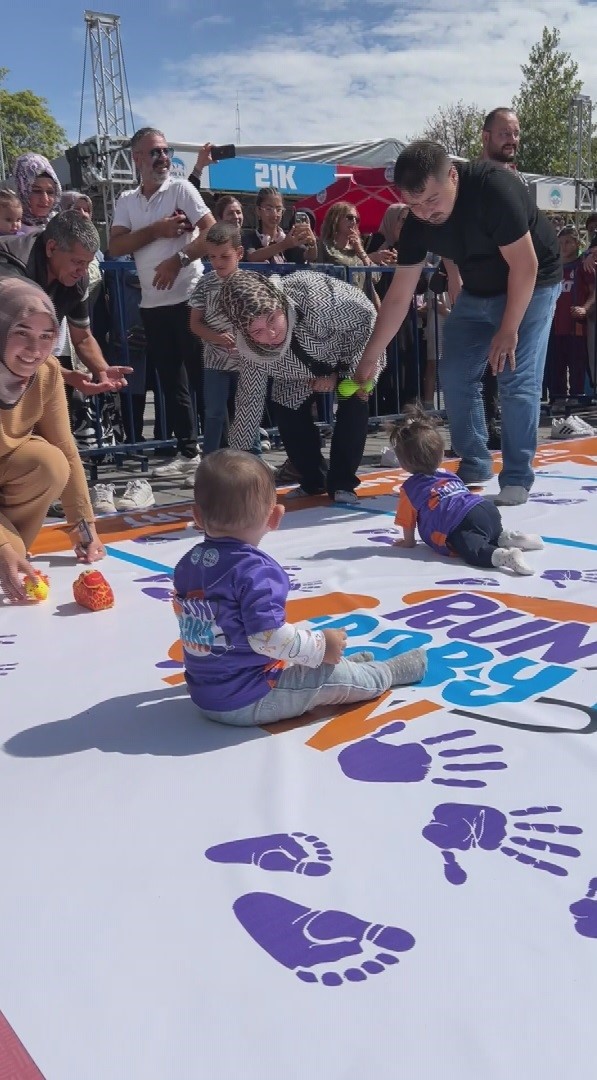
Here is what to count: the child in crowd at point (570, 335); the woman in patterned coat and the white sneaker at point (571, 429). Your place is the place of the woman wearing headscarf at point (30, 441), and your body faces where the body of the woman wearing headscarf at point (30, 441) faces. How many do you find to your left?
3

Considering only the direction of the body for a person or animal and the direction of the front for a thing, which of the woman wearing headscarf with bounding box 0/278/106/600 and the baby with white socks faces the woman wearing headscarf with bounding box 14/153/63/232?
the baby with white socks

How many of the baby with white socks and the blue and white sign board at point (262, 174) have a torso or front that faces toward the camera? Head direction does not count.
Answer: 1

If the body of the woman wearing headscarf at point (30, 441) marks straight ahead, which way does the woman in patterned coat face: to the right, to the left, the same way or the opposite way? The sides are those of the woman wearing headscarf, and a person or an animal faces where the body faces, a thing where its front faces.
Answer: to the right

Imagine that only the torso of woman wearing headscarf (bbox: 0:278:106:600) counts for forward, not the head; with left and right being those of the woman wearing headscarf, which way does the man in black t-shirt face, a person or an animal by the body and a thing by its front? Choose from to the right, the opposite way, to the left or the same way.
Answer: to the right

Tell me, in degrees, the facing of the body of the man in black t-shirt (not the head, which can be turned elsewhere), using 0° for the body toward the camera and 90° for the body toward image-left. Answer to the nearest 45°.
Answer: approximately 45°

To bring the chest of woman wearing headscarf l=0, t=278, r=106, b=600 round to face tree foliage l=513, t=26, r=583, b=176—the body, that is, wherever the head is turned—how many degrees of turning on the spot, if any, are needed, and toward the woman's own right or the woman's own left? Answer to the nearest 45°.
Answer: approximately 90° to the woman's own left

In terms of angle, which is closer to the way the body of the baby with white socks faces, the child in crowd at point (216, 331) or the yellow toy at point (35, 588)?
the child in crowd

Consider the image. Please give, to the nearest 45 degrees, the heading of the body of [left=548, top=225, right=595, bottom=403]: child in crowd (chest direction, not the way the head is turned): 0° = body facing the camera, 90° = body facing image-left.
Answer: approximately 45°

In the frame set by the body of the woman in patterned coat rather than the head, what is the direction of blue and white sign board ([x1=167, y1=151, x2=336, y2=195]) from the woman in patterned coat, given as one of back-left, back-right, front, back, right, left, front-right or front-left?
back-right

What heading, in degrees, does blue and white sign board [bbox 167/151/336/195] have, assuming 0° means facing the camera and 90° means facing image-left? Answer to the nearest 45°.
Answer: approximately 0°

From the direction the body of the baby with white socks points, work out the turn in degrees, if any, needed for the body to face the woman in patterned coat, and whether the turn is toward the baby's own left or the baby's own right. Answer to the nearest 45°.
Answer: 0° — they already face them
